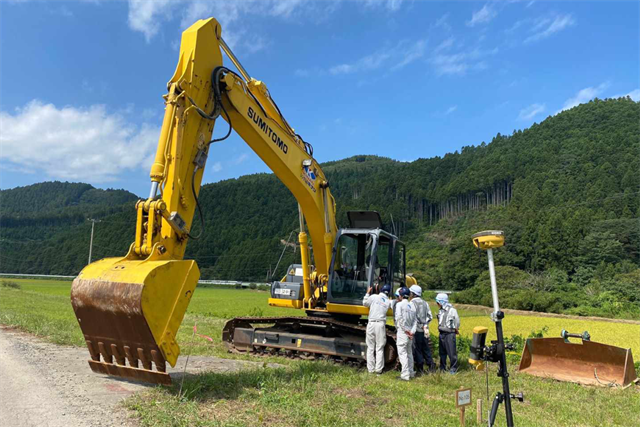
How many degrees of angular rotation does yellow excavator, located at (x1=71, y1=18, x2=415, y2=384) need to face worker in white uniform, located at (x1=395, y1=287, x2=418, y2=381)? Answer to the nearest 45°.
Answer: approximately 135° to its left

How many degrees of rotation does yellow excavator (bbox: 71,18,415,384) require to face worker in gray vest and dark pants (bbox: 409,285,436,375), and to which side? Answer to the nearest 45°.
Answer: approximately 135° to its left

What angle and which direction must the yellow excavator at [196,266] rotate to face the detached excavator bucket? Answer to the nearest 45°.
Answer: approximately 135° to its left

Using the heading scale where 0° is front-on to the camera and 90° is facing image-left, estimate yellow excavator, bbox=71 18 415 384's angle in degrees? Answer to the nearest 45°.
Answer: approximately 45°
